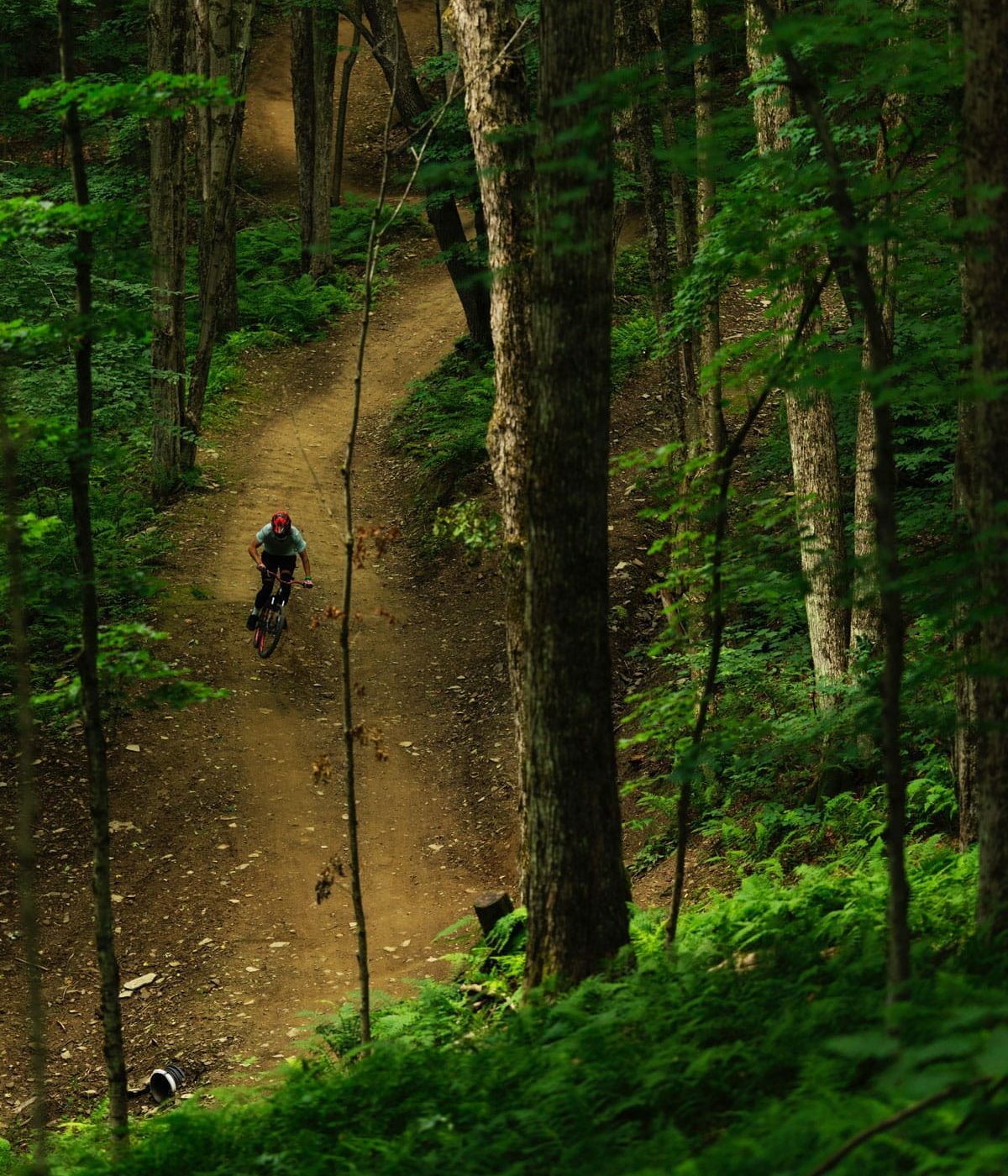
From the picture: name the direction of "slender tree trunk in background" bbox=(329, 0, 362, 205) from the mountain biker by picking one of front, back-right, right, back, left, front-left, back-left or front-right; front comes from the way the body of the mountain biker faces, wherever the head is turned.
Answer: back

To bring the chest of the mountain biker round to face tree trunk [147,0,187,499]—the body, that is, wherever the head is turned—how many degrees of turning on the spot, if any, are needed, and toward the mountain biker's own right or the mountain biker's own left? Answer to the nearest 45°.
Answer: approximately 180°

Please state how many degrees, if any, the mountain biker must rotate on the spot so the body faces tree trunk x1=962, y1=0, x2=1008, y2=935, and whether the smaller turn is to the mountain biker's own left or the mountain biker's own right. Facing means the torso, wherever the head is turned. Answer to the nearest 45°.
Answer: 0° — they already face it

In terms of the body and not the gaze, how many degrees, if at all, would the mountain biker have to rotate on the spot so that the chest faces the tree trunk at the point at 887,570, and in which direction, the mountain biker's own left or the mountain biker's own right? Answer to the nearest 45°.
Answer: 0° — they already face it

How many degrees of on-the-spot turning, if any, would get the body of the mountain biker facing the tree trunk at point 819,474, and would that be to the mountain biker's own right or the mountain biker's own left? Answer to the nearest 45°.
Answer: approximately 45° to the mountain biker's own left

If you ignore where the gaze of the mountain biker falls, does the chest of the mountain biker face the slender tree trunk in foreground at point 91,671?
yes

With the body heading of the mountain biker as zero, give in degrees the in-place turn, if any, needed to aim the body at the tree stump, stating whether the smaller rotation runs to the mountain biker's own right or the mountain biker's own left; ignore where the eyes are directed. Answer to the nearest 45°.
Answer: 0° — they already face it

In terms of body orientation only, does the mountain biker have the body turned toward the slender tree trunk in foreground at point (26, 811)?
yes

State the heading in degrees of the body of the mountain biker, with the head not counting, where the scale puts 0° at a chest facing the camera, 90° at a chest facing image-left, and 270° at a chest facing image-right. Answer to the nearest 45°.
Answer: approximately 0°

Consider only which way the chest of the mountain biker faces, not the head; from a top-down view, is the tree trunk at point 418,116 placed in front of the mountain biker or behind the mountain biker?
behind
